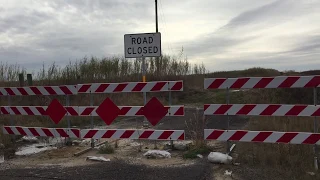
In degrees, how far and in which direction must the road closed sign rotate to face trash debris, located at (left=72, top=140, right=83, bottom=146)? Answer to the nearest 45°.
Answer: approximately 45° to its right

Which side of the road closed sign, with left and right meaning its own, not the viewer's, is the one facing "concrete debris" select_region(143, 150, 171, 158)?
front

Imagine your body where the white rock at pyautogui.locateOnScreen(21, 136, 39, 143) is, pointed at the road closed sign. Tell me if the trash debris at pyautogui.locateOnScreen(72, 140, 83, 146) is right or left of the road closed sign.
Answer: right

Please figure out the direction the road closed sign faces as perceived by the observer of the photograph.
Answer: facing the viewer

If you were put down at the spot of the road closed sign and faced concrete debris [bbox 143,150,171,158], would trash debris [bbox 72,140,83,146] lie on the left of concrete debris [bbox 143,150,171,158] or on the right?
right

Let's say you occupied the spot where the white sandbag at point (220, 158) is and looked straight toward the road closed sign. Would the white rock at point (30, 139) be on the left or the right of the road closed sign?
left

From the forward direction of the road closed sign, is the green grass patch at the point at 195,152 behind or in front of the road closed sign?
in front

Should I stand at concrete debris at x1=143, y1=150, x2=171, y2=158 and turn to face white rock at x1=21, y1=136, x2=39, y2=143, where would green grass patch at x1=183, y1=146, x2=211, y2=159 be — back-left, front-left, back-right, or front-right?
back-right

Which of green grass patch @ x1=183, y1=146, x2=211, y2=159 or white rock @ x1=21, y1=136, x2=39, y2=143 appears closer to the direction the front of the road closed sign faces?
the green grass patch

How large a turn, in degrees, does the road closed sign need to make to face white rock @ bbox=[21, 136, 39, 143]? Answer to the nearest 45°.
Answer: approximately 45° to its right

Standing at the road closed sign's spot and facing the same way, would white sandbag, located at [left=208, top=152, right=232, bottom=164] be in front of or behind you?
in front

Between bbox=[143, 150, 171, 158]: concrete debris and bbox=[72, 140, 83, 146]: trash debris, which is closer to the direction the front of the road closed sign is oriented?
the concrete debris
